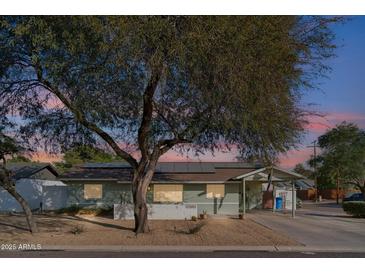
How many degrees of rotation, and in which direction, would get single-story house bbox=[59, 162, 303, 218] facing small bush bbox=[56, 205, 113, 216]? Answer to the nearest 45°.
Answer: approximately 90° to its right

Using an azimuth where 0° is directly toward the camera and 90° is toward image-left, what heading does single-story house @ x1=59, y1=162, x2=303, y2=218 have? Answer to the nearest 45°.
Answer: approximately 0°

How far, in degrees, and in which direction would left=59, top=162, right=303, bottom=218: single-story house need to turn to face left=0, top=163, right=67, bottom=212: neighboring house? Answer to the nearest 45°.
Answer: approximately 135° to its right

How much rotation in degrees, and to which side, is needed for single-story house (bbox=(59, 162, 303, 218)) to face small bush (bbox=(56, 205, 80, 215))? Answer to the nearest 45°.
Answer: approximately 90° to its right

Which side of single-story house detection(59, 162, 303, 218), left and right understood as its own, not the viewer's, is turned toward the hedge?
left

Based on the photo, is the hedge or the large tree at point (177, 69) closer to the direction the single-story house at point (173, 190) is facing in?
the large tree

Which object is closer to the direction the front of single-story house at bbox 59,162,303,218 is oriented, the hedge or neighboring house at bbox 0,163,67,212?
the hedge
